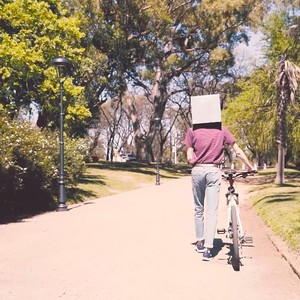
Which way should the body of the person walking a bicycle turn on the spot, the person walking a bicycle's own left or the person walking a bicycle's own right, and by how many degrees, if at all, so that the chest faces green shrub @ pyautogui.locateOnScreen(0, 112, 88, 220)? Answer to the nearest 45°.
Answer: approximately 45° to the person walking a bicycle's own left

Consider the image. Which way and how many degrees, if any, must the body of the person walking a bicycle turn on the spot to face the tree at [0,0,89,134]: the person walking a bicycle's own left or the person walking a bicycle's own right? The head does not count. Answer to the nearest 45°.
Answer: approximately 45° to the person walking a bicycle's own left

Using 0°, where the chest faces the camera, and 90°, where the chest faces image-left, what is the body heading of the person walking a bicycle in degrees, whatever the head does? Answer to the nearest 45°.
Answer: approximately 180°

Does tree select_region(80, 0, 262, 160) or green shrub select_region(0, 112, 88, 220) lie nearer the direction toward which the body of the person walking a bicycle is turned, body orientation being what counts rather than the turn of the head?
the tree

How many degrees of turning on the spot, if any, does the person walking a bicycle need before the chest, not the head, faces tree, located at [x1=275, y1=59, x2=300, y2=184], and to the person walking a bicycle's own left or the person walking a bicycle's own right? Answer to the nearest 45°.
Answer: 0° — they already face it

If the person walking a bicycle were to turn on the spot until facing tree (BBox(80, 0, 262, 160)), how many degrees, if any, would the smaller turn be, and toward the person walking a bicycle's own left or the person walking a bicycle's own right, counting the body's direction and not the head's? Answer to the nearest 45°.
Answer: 0° — they already face it

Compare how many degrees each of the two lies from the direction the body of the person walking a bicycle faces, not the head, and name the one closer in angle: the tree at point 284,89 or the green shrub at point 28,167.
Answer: the tree

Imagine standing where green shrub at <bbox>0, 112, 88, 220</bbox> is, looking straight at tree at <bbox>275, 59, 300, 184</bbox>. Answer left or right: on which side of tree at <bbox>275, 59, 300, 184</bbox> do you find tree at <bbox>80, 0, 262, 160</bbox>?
left
